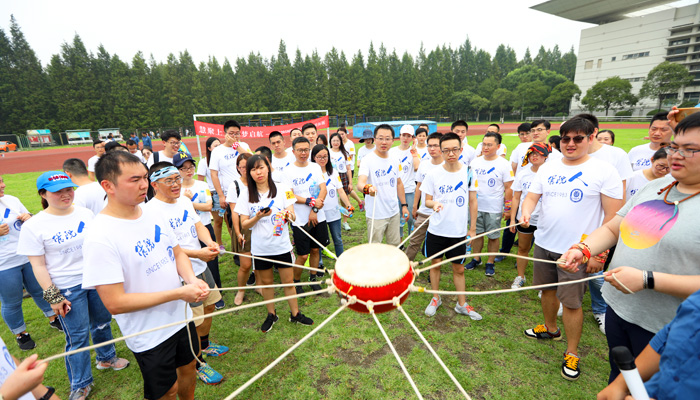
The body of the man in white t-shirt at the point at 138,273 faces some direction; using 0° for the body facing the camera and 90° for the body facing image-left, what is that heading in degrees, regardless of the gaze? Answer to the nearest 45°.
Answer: approximately 315°

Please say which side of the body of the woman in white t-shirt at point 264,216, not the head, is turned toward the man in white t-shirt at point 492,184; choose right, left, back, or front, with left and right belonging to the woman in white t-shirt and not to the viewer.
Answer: left

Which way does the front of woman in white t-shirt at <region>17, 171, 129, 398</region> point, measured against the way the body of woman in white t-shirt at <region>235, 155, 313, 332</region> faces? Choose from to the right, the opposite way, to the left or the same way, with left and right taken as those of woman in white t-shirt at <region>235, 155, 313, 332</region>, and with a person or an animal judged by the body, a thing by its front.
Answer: to the left

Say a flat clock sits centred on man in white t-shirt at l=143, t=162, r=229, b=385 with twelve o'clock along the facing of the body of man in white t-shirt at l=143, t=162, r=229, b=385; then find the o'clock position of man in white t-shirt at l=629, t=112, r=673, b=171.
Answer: man in white t-shirt at l=629, t=112, r=673, b=171 is roughly at 11 o'clock from man in white t-shirt at l=143, t=162, r=229, b=385.

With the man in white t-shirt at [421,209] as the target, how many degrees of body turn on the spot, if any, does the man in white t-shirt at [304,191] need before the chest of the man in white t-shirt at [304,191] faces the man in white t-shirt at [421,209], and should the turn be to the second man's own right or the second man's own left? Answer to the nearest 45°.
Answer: approximately 90° to the second man's own left

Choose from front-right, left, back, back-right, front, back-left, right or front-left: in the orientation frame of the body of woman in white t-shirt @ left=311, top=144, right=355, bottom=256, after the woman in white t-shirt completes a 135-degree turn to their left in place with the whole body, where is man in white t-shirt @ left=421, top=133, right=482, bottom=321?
front-right

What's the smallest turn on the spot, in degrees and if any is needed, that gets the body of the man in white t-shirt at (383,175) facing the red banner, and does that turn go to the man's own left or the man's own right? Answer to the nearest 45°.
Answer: approximately 135° to the man's own right

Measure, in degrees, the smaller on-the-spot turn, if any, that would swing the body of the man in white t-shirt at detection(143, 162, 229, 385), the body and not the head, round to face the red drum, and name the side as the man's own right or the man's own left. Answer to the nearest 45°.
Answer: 0° — they already face it

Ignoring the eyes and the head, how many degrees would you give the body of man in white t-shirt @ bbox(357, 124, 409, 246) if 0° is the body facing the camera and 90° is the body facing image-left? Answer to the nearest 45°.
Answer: approximately 0°

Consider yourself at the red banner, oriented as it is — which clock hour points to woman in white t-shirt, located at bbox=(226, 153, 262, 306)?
The woman in white t-shirt is roughly at 12 o'clock from the red banner.

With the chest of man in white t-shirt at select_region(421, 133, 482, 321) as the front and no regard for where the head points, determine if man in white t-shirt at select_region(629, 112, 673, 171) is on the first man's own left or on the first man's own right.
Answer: on the first man's own left

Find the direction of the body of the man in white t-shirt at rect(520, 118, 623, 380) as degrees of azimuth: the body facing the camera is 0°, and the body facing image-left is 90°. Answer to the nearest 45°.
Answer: approximately 45°

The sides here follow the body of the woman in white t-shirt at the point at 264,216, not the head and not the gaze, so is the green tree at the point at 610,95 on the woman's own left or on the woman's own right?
on the woman's own left
